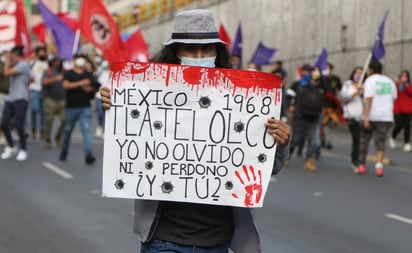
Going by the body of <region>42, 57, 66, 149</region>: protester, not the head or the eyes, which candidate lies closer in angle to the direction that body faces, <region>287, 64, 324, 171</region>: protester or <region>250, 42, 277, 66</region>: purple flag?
the protester

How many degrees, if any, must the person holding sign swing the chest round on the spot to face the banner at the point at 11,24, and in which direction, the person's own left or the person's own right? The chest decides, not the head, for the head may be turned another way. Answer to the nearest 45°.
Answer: approximately 180°

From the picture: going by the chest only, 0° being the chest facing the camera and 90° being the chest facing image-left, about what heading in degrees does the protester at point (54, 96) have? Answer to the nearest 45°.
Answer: approximately 315°

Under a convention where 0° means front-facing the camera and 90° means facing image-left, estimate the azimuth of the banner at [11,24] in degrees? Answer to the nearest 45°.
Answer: approximately 0°

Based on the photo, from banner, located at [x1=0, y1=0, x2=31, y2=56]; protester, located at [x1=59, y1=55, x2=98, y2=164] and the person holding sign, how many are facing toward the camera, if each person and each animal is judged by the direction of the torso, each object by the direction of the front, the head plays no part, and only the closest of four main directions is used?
3

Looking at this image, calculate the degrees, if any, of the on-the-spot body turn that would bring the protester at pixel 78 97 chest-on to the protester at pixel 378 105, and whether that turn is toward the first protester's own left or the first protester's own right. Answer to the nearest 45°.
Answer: approximately 90° to the first protester's own left

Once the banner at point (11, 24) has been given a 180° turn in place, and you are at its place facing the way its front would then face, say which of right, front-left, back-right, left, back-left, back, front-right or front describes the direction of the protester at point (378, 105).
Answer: back-right
